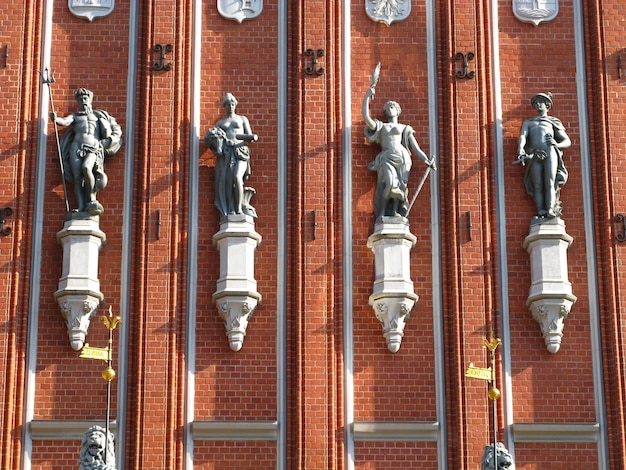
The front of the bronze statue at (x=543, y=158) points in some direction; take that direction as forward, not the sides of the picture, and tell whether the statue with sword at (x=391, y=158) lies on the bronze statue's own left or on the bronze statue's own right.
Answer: on the bronze statue's own right

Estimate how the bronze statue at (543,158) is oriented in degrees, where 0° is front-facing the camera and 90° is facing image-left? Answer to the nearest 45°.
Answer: approximately 0°

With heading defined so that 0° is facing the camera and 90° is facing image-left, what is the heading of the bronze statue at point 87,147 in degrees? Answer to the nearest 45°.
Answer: approximately 0°

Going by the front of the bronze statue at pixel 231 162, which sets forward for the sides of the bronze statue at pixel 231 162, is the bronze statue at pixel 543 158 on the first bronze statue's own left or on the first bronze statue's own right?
on the first bronze statue's own left

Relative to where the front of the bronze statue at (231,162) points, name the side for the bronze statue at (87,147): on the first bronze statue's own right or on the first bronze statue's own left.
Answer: on the first bronze statue's own right

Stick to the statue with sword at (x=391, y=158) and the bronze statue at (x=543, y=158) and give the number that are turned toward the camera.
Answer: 2
